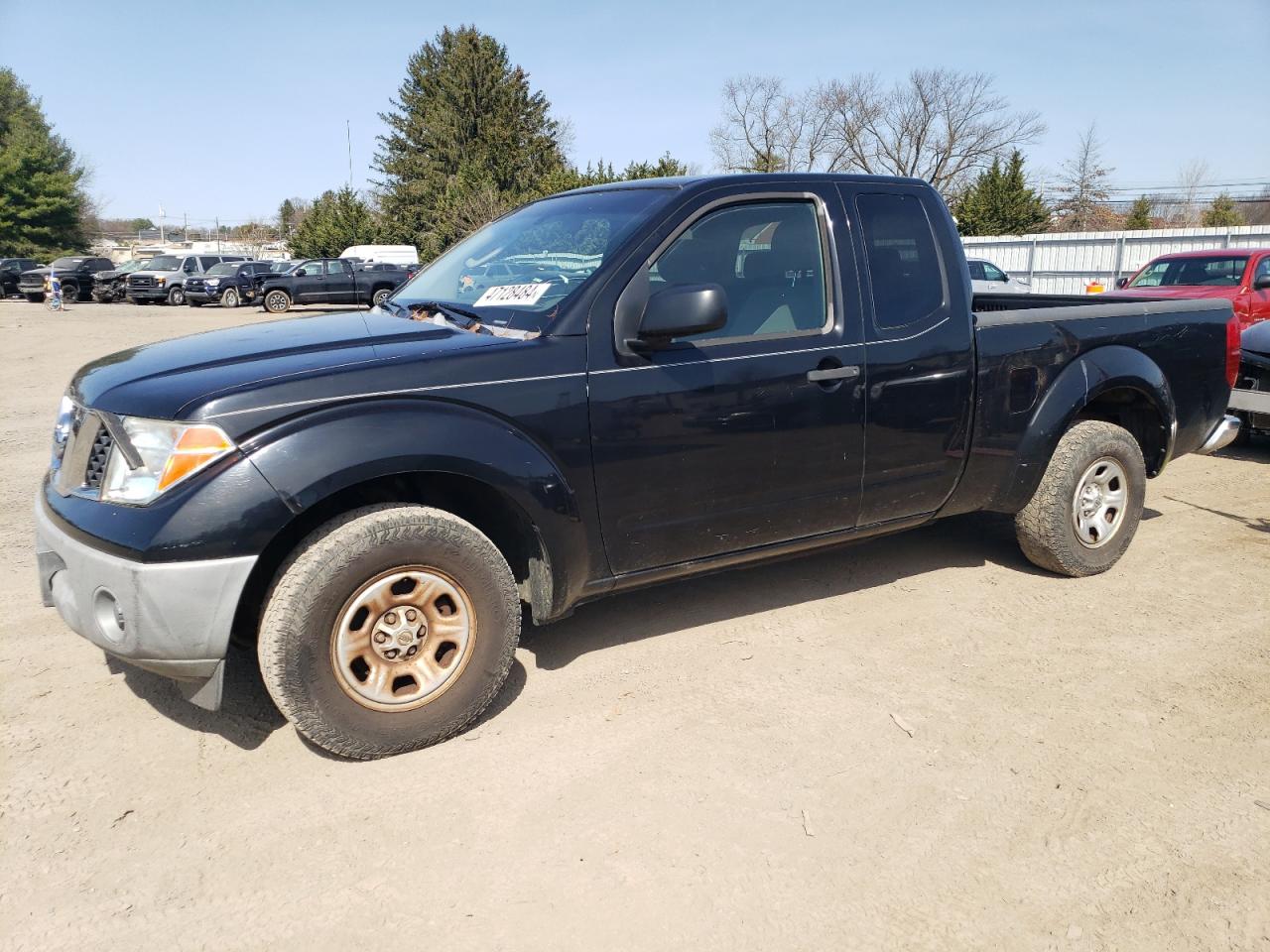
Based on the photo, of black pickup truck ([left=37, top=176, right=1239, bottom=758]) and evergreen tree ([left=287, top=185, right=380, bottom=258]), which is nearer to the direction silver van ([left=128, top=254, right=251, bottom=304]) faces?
the black pickup truck

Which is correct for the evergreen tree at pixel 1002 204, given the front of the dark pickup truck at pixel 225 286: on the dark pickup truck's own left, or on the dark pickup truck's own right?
on the dark pickup truck's own left

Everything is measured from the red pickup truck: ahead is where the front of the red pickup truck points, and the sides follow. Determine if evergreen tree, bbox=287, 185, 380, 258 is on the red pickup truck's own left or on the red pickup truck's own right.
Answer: on the red pickup truck's own right

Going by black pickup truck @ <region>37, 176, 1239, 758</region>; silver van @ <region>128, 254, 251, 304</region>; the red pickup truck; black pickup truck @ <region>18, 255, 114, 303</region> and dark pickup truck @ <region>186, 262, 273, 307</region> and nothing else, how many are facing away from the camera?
0

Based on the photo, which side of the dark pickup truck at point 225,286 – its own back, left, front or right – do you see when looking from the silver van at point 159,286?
right

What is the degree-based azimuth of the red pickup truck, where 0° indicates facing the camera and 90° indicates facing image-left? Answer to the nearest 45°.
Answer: approximately 45°

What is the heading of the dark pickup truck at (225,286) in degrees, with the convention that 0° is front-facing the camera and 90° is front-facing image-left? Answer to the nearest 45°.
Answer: approximately 45°

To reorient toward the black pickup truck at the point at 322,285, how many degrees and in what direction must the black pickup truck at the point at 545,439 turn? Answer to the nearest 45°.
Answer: approximately 135° to its right

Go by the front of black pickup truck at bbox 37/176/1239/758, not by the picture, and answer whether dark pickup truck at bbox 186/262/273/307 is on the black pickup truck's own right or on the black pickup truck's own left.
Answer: on the black pickup truck's own right

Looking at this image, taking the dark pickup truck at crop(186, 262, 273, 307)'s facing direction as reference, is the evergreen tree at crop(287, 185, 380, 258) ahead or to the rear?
to the rear

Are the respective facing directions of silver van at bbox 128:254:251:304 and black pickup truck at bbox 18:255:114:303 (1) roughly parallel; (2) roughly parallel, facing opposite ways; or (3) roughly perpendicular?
roughly parallel

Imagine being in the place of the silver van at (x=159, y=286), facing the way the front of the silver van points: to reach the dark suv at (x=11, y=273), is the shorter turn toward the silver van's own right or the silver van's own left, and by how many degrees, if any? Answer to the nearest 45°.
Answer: approximately 90° to the silver van's own right

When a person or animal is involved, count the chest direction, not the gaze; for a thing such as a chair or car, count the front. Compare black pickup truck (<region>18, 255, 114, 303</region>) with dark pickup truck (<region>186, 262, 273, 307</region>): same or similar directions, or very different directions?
same or similar directions

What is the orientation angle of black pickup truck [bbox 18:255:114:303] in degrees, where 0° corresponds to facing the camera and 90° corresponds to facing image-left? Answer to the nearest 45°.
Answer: approximately 45°
